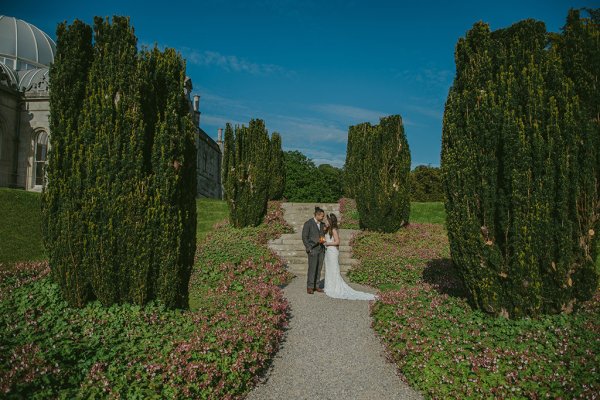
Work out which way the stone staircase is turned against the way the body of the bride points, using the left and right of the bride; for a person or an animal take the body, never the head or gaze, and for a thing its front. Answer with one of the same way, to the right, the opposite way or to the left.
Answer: to the left

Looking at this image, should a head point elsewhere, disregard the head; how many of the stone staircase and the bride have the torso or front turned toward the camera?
1

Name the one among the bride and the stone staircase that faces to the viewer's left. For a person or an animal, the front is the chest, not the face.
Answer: the bride

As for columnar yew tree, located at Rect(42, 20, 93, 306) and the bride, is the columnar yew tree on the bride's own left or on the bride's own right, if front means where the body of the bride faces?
on the bride's own left

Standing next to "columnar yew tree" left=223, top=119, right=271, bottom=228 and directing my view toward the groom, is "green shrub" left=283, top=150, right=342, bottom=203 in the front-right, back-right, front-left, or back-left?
back-left

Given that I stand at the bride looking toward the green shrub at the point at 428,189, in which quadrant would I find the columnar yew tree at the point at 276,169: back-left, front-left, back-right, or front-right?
front-left

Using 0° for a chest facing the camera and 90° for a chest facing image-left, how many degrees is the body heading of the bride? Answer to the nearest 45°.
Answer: approximately 90°

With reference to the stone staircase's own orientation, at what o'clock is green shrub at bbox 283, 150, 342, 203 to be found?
The green shrub is roughly at 6 o'clock from the stone staircase.

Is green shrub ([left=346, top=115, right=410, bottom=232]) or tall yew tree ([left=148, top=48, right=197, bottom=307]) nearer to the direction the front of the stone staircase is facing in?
the tall yew tree

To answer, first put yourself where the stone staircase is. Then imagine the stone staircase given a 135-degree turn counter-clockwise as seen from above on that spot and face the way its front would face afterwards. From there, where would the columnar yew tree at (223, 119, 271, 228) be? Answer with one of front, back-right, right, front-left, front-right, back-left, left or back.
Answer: left

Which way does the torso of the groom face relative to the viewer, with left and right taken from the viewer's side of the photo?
facing the viewer and to the right of the viewer

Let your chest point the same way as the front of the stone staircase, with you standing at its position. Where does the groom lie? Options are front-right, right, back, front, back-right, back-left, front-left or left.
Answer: front

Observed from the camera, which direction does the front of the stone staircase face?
facing the viewer
